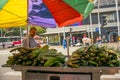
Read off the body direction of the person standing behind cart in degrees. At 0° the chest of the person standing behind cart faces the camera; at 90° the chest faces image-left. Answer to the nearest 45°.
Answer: approximately 315°
